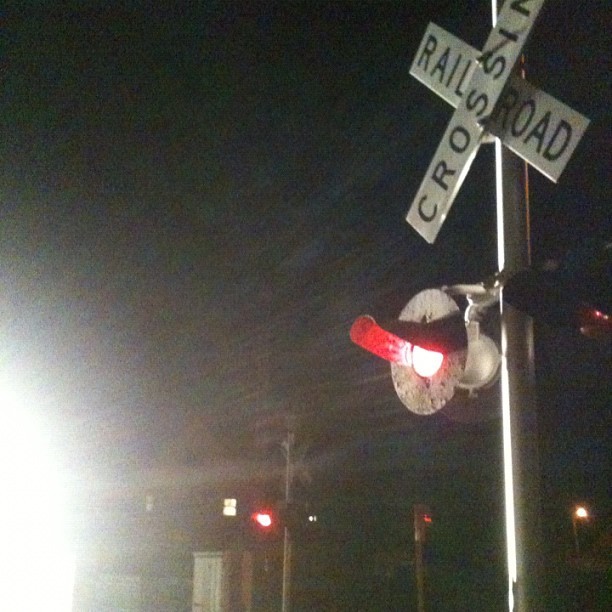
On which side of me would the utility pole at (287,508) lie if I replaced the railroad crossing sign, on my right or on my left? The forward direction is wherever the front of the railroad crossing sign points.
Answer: on my right

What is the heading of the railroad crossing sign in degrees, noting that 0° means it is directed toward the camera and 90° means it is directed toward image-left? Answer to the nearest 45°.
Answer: approximately 45°

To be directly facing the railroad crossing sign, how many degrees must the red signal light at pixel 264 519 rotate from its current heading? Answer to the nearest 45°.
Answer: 0° — it already faces it

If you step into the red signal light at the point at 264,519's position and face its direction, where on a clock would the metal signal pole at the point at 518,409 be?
The metal signal pole is roughly at 12 o'clock from the red signal light.

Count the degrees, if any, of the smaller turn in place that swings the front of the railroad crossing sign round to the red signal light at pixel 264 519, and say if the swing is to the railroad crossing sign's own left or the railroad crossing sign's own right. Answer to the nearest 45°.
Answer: approximately 135° to the railroad crossing sign's own right
